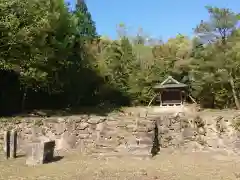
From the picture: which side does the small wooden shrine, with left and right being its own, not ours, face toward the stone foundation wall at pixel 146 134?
front

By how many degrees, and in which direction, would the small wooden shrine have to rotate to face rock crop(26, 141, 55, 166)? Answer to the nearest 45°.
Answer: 0° — it already faces it

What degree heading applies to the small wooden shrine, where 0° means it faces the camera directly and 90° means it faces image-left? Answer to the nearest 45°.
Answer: approximately 0°
